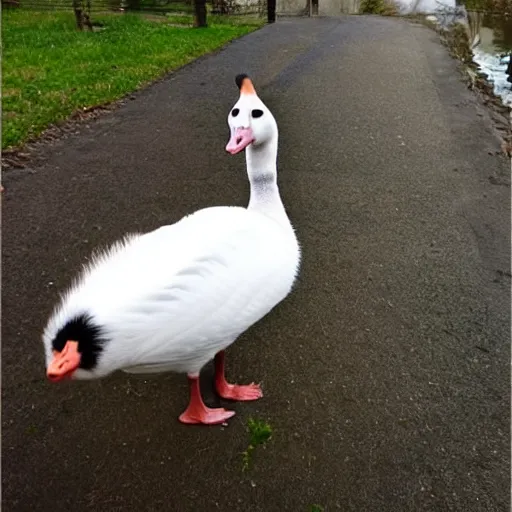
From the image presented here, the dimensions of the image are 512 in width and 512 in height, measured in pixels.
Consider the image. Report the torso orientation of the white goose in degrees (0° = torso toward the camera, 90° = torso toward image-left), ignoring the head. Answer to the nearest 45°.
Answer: approximately 270°

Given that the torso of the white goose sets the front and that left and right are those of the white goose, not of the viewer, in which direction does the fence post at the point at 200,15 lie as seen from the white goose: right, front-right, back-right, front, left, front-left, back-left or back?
left

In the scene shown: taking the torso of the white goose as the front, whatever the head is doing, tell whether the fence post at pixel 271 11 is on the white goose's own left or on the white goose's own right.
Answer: on the white goose's own left

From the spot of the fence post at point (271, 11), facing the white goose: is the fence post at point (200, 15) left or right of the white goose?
right
